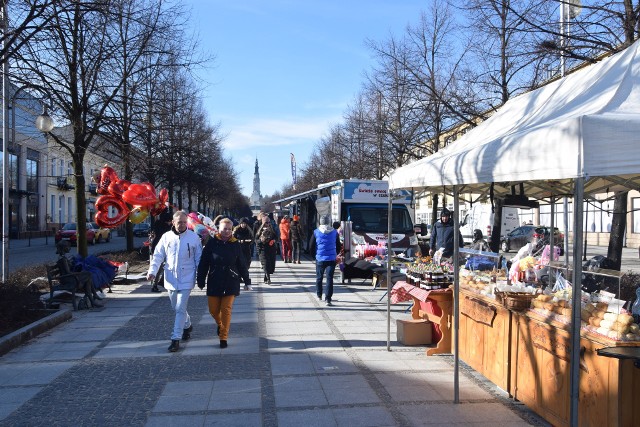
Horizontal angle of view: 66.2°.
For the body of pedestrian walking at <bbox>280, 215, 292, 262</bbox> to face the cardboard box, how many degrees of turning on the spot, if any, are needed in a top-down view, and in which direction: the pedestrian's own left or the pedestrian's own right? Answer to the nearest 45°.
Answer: approximately 180°

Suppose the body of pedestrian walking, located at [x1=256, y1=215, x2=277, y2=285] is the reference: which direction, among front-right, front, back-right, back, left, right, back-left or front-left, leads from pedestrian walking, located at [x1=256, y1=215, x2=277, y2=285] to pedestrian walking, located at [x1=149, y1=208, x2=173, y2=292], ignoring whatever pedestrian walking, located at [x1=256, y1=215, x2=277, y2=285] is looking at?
right

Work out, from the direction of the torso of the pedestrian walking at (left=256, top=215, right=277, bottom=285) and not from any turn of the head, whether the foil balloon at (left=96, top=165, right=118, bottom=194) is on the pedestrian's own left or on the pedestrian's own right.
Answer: on the pedestrian's own right

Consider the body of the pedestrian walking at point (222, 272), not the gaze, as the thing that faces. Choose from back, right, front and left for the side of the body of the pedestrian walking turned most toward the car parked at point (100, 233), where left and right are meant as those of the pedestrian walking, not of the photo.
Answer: back

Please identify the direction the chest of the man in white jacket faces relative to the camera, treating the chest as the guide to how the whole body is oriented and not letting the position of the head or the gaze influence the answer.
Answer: toward the camera

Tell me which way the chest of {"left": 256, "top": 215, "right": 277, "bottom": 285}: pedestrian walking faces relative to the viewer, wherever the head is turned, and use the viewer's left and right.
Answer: facing the viewer

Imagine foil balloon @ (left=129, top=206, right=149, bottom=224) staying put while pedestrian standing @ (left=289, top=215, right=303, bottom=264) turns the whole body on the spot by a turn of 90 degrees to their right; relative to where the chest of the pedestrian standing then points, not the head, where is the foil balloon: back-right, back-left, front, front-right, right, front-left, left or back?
back-right

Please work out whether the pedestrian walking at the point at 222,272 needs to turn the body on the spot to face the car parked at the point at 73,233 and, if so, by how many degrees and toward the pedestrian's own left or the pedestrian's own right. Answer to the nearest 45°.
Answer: approximately 180°

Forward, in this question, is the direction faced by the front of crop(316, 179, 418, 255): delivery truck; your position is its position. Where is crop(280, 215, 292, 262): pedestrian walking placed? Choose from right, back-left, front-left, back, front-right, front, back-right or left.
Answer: back-right

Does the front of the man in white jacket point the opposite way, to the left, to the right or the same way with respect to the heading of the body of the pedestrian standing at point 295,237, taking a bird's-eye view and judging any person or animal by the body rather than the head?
the opposite way

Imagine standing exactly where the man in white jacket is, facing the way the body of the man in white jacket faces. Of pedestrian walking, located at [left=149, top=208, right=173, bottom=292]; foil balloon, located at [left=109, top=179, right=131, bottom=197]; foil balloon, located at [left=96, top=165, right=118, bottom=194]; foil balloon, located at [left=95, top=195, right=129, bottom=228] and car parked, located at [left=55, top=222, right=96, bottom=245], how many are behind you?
5

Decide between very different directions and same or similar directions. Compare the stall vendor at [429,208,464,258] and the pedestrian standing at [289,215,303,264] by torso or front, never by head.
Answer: very different directions

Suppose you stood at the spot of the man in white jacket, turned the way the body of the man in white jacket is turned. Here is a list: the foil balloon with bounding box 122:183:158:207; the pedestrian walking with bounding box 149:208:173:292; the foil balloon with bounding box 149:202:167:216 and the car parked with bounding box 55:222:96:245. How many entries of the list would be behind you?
4
